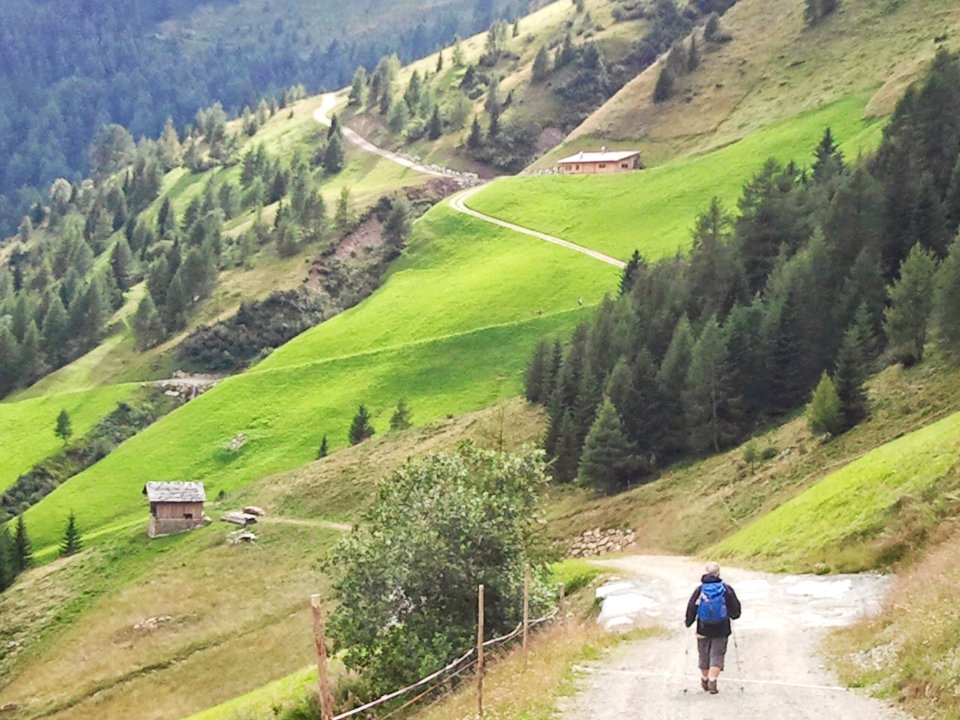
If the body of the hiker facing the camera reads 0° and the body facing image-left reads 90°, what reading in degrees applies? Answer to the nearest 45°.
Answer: approximately 180°
